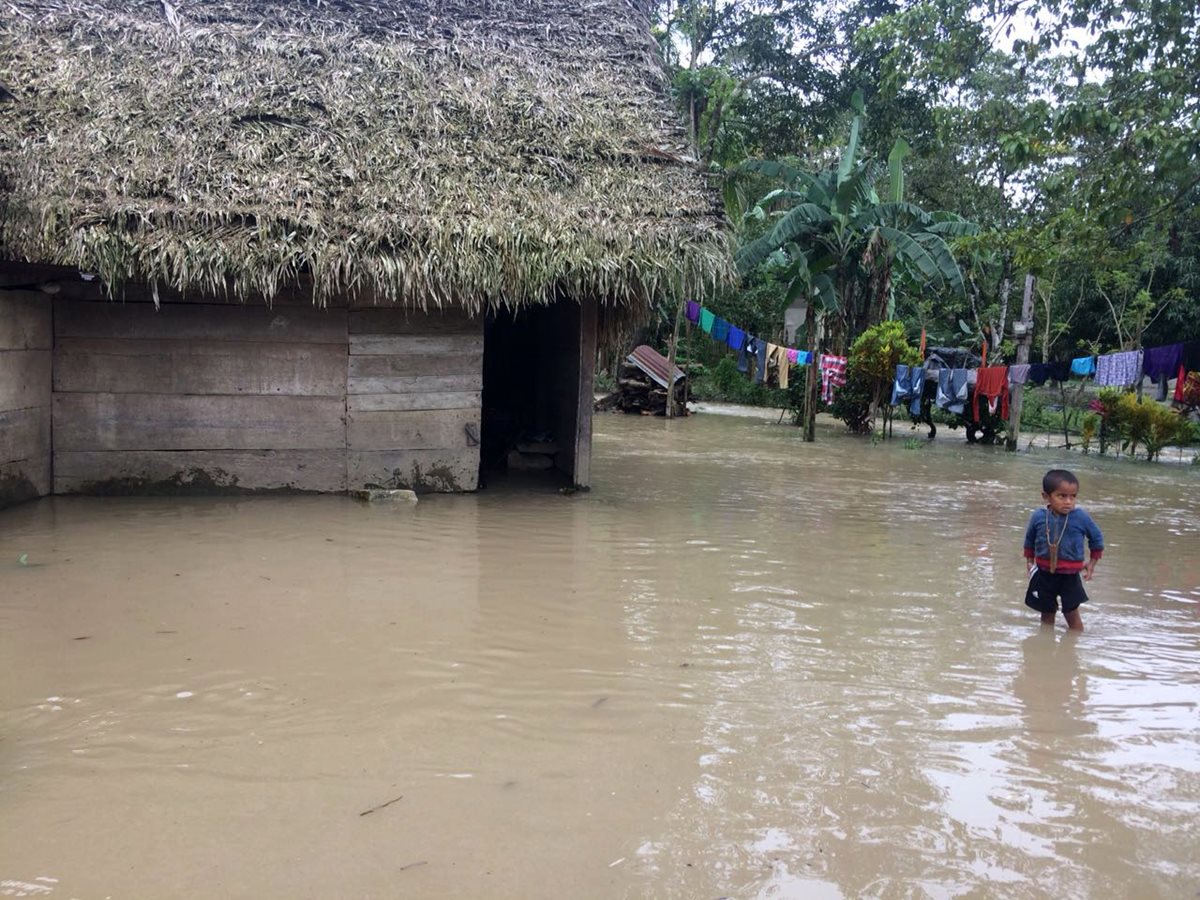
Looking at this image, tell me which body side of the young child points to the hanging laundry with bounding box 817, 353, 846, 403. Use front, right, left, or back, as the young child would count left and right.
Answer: back

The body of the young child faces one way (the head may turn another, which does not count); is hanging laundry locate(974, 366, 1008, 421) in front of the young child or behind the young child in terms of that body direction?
behind

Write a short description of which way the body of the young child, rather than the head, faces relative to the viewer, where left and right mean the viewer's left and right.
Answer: facing the viewer

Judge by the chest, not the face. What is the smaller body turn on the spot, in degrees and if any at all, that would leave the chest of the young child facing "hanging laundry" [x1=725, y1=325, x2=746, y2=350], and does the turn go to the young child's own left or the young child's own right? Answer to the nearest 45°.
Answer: approximately 135° to the young child's own right

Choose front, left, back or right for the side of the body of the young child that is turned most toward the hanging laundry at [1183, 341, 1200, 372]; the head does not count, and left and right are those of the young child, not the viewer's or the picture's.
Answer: back

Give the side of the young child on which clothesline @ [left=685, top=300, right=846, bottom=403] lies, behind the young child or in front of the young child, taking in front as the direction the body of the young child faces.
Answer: behind

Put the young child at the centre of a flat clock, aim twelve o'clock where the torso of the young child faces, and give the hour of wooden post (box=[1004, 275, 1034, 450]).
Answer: The wooden post is roughly at 6 o'clock from the young child.

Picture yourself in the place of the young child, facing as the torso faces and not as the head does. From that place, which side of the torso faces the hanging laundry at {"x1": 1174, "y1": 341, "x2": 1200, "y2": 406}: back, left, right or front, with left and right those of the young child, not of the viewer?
back

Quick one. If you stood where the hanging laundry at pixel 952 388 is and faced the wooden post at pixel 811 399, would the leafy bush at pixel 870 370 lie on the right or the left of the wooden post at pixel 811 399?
right

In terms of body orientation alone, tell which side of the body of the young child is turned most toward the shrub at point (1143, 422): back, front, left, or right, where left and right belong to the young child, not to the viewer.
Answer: back

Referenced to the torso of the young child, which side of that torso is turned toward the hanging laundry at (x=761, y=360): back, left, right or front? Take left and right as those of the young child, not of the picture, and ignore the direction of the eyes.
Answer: back

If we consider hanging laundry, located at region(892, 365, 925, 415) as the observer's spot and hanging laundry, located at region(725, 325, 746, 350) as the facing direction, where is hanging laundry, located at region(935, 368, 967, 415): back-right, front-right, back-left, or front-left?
back-right

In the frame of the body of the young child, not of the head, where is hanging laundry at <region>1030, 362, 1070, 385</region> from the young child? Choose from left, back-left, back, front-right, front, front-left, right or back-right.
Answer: back

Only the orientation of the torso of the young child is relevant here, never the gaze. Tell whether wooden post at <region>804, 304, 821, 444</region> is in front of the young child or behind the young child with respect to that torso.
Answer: behind

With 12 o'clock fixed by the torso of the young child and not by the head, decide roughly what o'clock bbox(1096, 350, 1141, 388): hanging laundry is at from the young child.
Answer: The hanging laundry is roughly at 6 o'clock from the young child.
